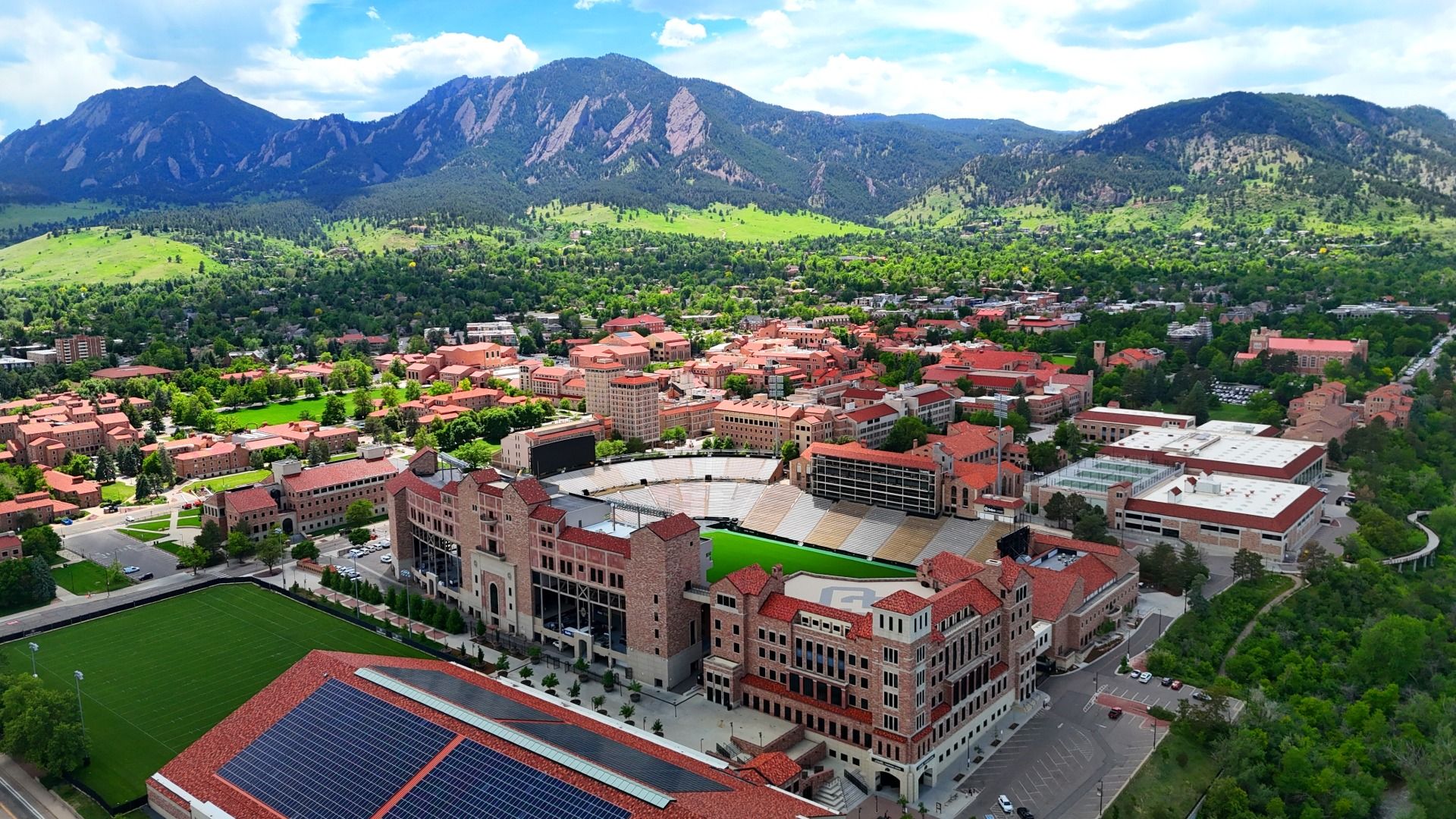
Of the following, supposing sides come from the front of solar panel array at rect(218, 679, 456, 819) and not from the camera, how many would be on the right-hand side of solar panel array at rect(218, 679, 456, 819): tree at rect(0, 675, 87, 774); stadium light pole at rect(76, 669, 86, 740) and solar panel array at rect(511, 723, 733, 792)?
2

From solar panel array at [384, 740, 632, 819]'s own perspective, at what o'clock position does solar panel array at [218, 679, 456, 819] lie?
solar panel array at [218, 679, 456, 819] is roughly at 3 o'clock from solar panel array at [384, 740, 632, 819].

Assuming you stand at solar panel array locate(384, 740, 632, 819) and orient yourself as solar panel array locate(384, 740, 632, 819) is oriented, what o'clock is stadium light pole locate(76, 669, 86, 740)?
The stadium light pole is roughly at 3 o'clock from the solar panel array.

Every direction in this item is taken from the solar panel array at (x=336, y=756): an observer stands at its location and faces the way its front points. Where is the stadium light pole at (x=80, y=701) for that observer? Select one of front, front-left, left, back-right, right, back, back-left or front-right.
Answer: right

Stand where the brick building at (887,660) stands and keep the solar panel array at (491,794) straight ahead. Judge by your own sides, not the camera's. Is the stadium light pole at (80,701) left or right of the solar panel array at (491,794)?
right

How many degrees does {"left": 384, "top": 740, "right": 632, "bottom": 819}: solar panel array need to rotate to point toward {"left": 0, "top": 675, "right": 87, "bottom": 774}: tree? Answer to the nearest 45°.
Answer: approximately 90° to its right

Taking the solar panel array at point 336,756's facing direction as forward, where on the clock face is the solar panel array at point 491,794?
the solar panel array at point 491,794 is roughly at 9 o'clock from the solar panel array at point 336,756.

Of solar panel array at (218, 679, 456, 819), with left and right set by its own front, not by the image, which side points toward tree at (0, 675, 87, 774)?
right

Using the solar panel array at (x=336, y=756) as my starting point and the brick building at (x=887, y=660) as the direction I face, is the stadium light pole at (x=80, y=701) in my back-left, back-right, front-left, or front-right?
back-left

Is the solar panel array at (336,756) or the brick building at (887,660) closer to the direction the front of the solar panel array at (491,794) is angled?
the solar panel array

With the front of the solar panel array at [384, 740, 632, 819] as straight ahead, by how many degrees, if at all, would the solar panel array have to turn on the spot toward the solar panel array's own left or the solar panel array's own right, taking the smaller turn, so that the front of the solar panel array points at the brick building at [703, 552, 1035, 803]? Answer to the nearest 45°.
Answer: approximately 180°

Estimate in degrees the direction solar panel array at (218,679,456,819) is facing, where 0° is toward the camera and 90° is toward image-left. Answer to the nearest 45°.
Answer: approximately 45°
